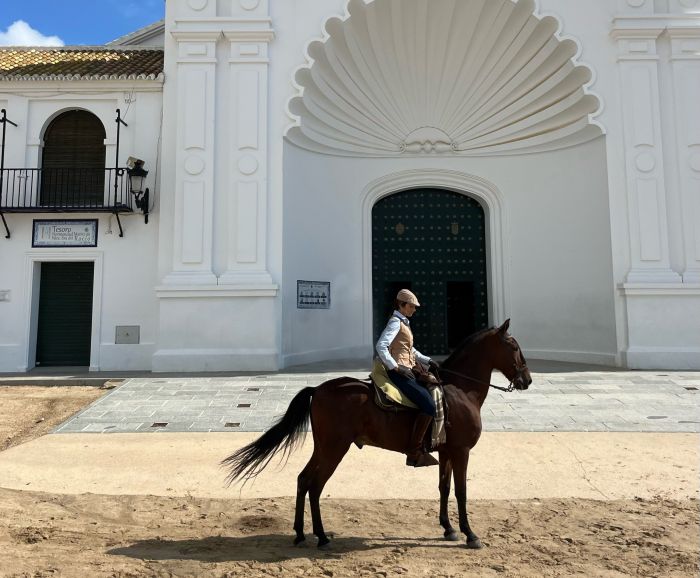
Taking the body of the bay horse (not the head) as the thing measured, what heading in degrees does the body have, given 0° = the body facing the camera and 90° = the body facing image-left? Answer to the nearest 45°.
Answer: approximately 270°

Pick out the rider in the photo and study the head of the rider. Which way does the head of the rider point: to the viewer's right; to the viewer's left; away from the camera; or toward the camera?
to the viewer's right

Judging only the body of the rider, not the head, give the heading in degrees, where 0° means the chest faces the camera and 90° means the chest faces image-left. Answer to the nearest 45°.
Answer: approximately 270°
